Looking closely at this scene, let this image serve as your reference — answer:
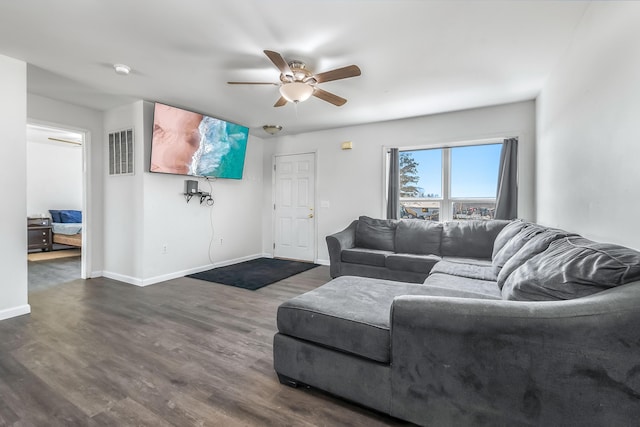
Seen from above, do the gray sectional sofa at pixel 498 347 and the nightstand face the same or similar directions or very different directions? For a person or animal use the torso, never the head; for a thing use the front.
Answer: very different directions

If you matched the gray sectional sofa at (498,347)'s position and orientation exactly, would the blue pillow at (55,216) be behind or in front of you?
in front

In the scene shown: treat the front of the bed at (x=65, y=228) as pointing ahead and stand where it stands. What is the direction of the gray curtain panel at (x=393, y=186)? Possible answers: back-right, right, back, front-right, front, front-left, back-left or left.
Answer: front-left

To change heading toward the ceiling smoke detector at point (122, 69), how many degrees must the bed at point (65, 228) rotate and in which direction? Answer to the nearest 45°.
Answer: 0° — it already faces it

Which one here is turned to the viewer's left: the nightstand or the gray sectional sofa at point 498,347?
the gray sectional sofa

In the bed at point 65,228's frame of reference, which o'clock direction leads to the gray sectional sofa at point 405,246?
The gray sectional sofa is roughly at 11 o'clock from the bed.

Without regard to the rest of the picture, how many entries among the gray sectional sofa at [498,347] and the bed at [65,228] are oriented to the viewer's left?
1

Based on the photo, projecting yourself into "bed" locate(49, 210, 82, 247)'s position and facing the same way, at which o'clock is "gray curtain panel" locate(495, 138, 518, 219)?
The gray curtain panel is roughly at 11 o'clock from the bed.

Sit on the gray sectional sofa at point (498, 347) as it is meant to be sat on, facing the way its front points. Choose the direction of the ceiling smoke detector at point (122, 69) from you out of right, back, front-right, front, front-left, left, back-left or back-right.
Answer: front

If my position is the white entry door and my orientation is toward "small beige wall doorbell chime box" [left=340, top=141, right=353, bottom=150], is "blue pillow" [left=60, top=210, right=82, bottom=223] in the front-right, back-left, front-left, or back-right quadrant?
back-right

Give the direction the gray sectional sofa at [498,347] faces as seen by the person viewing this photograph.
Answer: facing to the left of the viewer

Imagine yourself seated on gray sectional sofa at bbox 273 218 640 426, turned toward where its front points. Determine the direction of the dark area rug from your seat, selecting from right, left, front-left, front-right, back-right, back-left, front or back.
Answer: front-right
